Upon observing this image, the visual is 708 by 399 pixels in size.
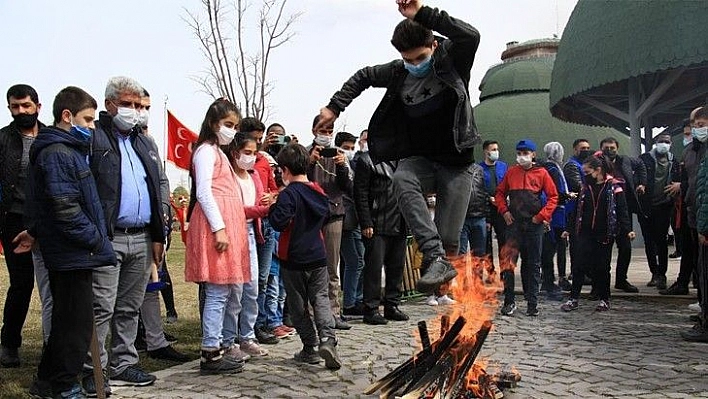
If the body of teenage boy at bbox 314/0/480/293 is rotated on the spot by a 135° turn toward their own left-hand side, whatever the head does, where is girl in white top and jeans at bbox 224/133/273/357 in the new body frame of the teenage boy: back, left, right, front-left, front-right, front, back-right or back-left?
left

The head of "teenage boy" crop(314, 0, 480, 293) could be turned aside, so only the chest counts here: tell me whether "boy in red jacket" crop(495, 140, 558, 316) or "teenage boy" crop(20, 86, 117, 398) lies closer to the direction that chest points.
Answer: the teenage boy

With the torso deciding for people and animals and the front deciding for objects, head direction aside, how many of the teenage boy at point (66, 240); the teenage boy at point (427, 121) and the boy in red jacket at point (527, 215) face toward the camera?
2

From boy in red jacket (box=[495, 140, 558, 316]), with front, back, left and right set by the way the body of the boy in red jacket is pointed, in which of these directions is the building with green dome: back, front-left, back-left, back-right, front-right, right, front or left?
back

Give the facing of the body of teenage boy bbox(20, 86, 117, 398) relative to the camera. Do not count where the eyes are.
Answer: to the viewer's right

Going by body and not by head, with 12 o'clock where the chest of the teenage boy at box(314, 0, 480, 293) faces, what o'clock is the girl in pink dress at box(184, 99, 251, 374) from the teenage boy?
The girl in pink dress is roughly at 4 o'clock from the teenage boy.
